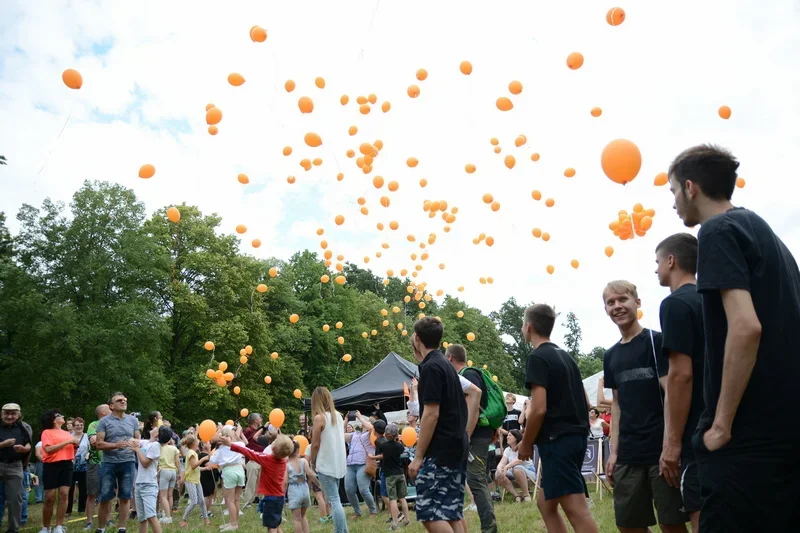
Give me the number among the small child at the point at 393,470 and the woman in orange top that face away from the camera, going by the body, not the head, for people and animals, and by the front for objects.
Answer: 1

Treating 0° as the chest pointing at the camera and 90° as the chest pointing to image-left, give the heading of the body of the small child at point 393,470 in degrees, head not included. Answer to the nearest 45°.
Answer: approximately 180°

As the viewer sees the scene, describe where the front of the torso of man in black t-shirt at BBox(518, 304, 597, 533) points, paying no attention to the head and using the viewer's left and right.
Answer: facing away from the viewer and to the left of the viewer

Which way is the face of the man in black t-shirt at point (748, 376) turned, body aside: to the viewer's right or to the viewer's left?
to the viewer's left

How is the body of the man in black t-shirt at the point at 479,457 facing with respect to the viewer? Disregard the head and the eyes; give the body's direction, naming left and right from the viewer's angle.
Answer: facing away from the viewer and to the left of the viewer

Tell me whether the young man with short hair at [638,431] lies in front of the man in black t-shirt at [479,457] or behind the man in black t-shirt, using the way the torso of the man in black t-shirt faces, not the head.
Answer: behind

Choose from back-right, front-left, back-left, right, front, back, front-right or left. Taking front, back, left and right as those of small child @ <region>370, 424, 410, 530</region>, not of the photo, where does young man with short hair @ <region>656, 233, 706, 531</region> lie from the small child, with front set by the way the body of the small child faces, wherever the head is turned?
back

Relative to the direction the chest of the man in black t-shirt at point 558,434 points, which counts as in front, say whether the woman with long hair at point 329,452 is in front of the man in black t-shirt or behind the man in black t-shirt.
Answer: in front

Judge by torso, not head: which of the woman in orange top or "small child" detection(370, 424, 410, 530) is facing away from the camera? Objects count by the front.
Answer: the small child

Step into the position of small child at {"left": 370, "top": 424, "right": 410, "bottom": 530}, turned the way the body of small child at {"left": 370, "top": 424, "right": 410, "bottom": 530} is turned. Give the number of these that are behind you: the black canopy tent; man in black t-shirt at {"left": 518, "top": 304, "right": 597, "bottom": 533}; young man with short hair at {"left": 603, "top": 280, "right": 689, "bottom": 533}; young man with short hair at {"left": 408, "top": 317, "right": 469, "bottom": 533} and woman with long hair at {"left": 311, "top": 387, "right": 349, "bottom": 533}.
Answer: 4

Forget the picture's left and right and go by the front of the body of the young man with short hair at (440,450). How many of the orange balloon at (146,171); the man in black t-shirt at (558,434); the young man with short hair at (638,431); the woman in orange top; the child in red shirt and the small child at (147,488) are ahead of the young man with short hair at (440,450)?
4

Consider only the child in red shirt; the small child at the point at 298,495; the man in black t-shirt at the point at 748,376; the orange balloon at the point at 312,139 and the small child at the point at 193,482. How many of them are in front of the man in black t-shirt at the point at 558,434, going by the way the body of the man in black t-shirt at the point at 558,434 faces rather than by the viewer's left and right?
4

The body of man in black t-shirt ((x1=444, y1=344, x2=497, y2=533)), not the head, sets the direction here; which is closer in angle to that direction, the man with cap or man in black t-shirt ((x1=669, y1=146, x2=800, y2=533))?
the man with cap

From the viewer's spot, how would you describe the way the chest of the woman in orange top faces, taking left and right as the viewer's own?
facing the viewer and to the right of the viewer
